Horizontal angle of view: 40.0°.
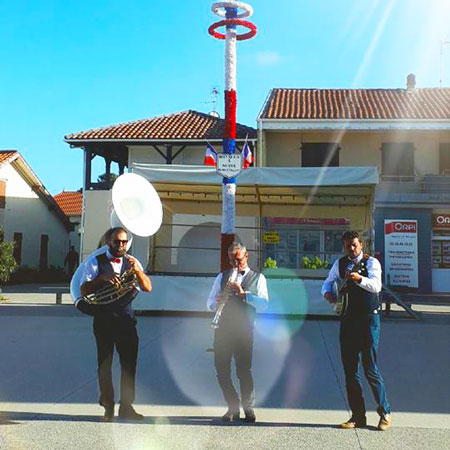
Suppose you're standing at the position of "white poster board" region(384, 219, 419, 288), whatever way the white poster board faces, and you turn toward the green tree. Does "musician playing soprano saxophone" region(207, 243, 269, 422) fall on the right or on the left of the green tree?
left

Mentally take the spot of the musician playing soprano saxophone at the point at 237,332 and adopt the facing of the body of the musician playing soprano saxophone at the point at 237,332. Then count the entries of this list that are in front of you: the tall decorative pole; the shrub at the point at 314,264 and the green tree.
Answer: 0

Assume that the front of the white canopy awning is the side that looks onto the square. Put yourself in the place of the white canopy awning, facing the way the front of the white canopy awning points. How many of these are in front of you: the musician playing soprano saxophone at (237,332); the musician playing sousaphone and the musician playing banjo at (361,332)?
3

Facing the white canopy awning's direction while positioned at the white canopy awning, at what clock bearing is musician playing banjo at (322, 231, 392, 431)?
The musician playing banjo is roughly at 12 o'clock from the white canopy awning.

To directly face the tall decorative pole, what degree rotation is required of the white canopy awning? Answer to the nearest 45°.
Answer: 0° — it already faces it

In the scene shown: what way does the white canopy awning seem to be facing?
toward the camera

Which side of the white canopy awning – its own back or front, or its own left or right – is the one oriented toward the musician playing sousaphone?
front

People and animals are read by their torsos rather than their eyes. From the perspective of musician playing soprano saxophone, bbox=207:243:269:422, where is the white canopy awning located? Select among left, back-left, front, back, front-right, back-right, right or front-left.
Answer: back

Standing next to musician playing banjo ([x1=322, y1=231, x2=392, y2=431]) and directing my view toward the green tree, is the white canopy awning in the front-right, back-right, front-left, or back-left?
front-right

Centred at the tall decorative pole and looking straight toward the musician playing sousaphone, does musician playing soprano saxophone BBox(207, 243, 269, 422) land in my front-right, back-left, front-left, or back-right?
front-left

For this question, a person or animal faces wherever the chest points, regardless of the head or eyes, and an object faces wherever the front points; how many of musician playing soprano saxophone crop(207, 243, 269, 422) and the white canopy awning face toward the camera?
2

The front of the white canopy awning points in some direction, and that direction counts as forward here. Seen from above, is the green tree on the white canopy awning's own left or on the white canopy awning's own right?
on the white canopy awning's own right

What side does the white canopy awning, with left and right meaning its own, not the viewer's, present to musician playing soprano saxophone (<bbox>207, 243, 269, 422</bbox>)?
front

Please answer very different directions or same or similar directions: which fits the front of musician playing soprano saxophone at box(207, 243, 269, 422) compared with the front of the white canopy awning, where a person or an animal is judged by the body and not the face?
same or similar directions

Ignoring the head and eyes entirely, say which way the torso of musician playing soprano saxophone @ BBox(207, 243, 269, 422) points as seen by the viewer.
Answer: toward the camera

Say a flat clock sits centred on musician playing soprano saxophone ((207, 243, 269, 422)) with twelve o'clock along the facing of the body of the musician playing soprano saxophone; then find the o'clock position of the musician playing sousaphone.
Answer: The musician playing sousaphone is roughly at 3 o'clock from the musician playing soprano saxophone.

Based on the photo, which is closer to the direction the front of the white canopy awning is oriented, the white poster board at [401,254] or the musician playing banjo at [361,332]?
the musician playing banjo

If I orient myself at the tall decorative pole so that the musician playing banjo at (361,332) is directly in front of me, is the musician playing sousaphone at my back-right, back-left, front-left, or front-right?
front-right
